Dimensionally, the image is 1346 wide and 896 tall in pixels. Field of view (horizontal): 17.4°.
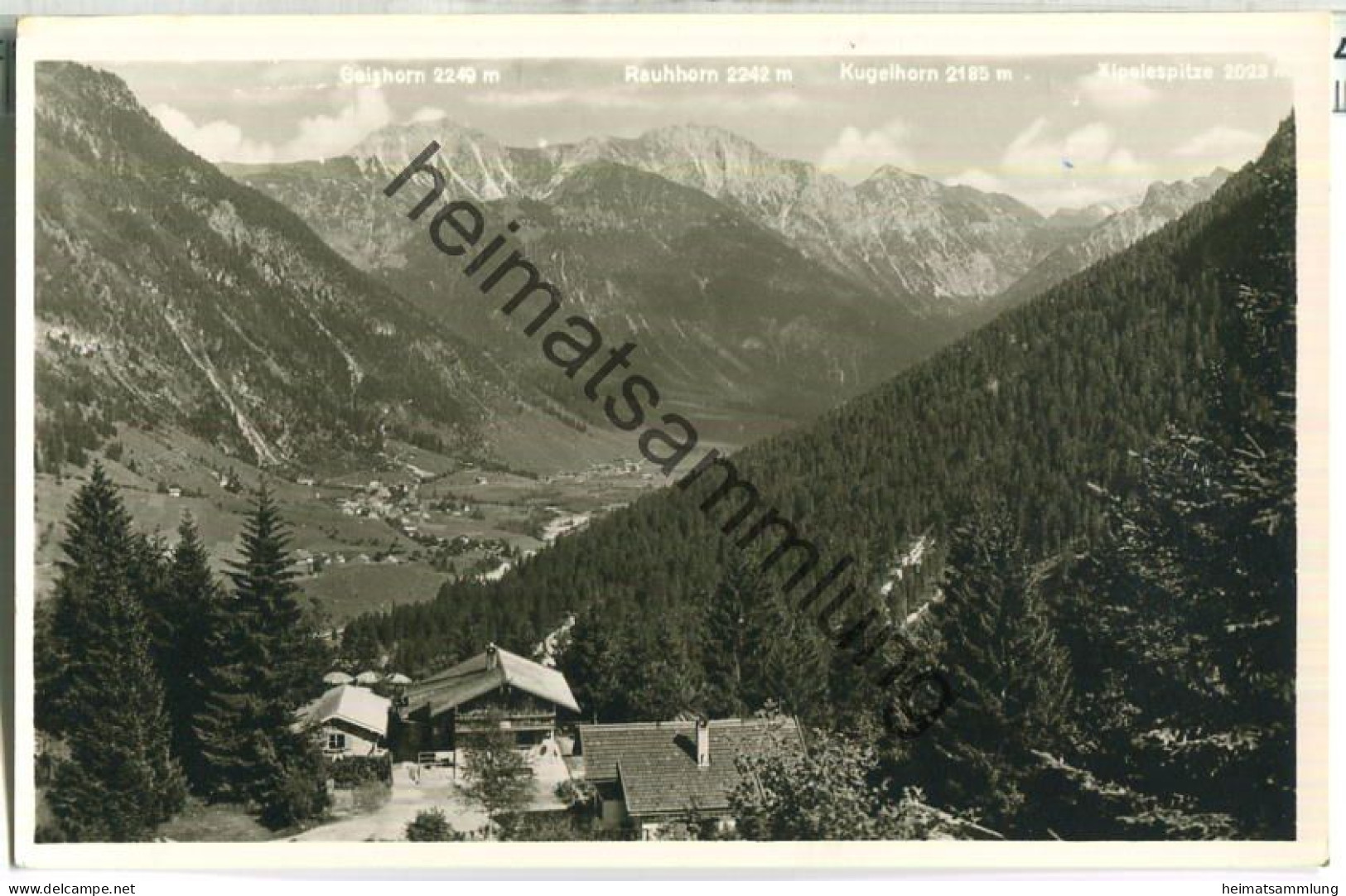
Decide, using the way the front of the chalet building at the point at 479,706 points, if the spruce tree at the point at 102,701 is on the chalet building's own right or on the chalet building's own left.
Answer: on the chalet building's own right
